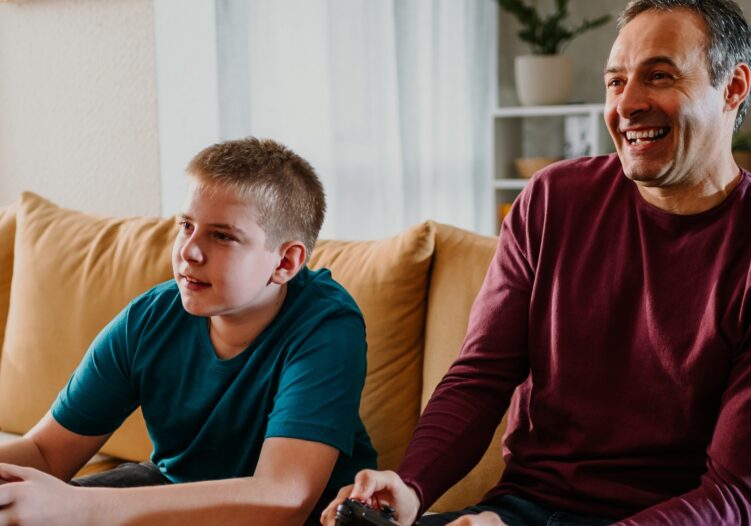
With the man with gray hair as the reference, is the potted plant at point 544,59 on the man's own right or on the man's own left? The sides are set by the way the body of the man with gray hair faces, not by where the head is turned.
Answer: on the man's own right

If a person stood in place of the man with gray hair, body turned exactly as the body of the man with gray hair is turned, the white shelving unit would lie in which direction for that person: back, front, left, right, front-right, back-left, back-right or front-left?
back-right

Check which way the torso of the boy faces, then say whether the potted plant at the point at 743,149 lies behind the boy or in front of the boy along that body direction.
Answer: behind

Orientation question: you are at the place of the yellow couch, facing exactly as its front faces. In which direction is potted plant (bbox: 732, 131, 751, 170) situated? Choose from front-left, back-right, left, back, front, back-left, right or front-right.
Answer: back-left

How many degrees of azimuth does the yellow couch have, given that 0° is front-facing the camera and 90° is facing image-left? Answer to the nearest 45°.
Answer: approximately 0°

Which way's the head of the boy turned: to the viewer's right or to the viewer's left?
to the viewer's left
